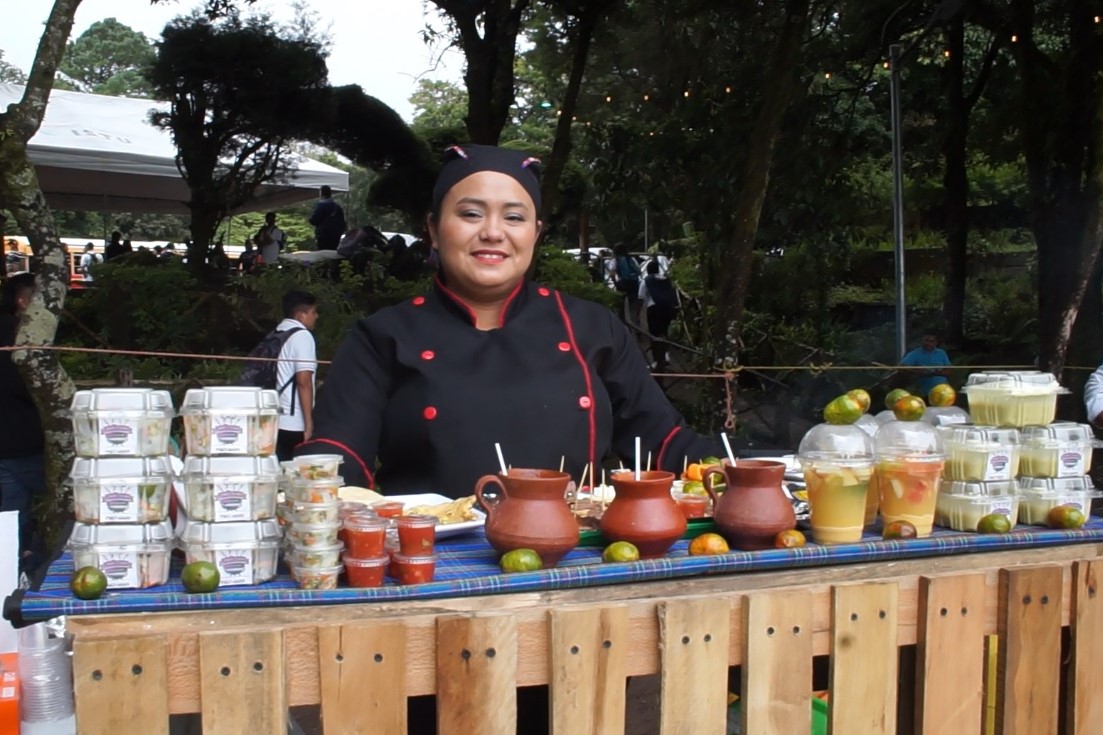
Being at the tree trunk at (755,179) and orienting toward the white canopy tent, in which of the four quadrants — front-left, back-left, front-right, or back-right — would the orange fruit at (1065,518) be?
back-left

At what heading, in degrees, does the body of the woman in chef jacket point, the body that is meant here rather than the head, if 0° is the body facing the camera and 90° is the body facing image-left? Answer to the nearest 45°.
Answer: approximately 0°

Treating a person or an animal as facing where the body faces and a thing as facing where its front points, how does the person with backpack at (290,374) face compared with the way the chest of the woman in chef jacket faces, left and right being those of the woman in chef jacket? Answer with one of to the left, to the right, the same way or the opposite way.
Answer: to the left

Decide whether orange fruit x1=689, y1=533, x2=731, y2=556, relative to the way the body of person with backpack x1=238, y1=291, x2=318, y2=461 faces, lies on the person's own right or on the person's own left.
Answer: on the person's own right

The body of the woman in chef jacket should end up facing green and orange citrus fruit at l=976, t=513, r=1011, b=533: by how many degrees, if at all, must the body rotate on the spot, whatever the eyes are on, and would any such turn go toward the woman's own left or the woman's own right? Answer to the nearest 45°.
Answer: approximately 90° to the woman's own left

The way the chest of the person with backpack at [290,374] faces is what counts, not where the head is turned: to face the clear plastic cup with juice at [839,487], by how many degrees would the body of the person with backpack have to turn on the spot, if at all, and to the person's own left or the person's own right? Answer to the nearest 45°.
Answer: approximately 90° to the person's own right

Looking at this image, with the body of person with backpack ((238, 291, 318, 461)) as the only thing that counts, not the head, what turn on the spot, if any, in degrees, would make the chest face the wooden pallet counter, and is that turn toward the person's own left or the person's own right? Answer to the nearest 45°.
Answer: approximately 90° to the person's own right

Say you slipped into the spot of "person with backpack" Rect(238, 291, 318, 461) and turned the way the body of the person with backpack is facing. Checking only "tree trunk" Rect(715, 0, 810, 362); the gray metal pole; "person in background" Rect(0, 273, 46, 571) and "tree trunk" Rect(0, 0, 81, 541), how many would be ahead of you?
2

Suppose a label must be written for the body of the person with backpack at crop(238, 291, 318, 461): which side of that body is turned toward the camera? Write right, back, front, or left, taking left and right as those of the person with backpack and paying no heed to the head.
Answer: right

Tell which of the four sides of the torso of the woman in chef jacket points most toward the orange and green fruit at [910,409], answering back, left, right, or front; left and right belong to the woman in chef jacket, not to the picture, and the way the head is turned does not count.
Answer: left

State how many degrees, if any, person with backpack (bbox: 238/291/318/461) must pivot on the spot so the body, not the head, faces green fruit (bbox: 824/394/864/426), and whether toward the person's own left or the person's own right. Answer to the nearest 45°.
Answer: approximately 90° to the person's own right

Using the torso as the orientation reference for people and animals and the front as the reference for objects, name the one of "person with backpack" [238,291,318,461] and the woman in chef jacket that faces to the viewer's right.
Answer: the person with backpack

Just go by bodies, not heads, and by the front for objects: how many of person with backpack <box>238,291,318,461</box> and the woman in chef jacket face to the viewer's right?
1
